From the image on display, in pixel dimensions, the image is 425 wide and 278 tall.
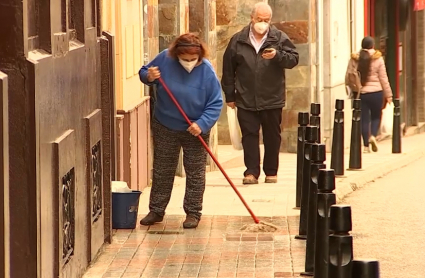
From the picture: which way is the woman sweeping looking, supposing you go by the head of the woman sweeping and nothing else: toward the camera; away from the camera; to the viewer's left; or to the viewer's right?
toward the camera

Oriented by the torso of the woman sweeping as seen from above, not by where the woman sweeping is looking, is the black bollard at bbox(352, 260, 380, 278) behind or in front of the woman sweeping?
in front

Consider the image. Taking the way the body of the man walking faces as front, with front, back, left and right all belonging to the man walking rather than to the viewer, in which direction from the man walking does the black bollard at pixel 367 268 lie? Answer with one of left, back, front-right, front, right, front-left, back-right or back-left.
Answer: front

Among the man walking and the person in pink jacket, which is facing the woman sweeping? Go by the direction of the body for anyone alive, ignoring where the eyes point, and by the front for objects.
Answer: the man walking

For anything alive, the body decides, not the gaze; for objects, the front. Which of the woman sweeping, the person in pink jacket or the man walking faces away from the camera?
the person in pink jacket

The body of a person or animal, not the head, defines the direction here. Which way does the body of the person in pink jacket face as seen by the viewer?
away from the camera

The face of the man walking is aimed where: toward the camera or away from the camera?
toward the camera

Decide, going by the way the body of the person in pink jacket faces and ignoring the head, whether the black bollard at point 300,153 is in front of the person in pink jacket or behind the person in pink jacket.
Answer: behind

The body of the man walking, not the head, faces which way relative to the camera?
toward the camera

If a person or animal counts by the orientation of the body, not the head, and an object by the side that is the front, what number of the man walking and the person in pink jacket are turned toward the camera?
1

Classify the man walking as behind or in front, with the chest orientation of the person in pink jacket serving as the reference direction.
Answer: behind

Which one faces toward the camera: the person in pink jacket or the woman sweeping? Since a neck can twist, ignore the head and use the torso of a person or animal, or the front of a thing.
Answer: the woman sweeping

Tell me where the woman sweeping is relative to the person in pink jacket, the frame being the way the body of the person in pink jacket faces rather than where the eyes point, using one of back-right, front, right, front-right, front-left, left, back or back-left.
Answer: back

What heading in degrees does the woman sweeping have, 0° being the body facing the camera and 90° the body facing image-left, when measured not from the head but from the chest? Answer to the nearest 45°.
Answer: approximately 0°
